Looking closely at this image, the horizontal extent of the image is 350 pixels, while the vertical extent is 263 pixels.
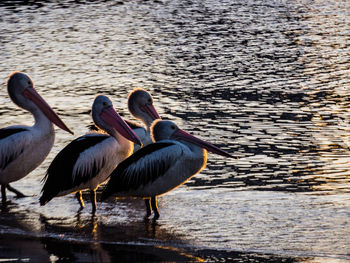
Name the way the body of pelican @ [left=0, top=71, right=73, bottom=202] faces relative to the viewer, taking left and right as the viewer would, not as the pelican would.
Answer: facing to the right of the viewer

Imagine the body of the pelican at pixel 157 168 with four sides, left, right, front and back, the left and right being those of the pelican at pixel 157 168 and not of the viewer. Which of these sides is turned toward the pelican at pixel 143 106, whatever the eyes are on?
left

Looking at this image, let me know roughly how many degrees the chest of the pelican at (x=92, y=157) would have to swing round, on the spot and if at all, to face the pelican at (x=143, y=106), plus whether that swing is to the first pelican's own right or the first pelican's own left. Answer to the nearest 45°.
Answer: approximately 45° to the first pelican's own left

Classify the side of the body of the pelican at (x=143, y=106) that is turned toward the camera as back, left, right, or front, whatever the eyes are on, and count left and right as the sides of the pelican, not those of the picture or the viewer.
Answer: right

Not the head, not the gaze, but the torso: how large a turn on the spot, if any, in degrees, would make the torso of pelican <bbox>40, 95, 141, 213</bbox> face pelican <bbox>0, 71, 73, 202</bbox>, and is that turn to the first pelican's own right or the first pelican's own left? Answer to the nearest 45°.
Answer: approximately 135° to the first pelican's own left

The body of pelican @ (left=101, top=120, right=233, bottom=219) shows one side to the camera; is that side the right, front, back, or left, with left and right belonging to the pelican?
right

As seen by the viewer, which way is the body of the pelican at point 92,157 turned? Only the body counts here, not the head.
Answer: to the viewer's right
